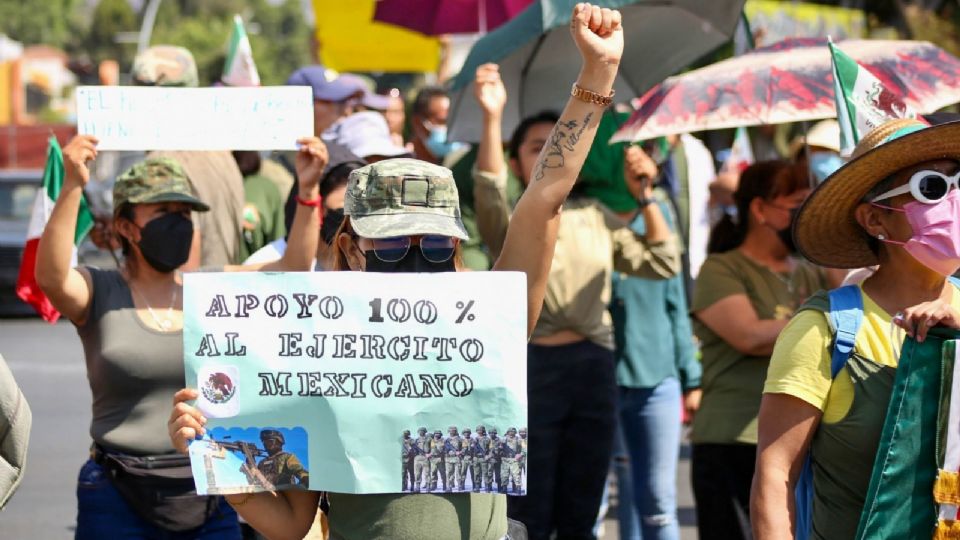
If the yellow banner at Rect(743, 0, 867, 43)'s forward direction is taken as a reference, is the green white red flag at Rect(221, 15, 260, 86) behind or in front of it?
in front

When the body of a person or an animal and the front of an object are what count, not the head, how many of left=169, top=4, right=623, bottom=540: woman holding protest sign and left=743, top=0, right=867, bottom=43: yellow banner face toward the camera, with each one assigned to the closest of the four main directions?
2

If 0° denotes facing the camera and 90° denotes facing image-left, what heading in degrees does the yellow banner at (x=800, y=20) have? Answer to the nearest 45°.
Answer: approximately 0°

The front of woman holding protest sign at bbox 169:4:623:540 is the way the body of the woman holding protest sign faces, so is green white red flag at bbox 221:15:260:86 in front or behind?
behind

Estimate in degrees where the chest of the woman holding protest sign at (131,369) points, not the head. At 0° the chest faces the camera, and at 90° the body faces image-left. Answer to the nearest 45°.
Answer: approximately 315°

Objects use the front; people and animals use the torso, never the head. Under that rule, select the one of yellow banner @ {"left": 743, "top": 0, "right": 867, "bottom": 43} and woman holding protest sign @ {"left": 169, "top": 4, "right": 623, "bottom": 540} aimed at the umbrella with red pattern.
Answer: the yellow banner

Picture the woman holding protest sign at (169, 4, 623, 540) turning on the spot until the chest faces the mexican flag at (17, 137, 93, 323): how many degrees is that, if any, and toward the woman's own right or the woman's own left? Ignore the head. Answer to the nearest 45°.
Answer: approximately 135° to the woman's own right

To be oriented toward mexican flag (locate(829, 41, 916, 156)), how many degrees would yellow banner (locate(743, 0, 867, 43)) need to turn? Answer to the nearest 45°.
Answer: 0° — it already faces it
